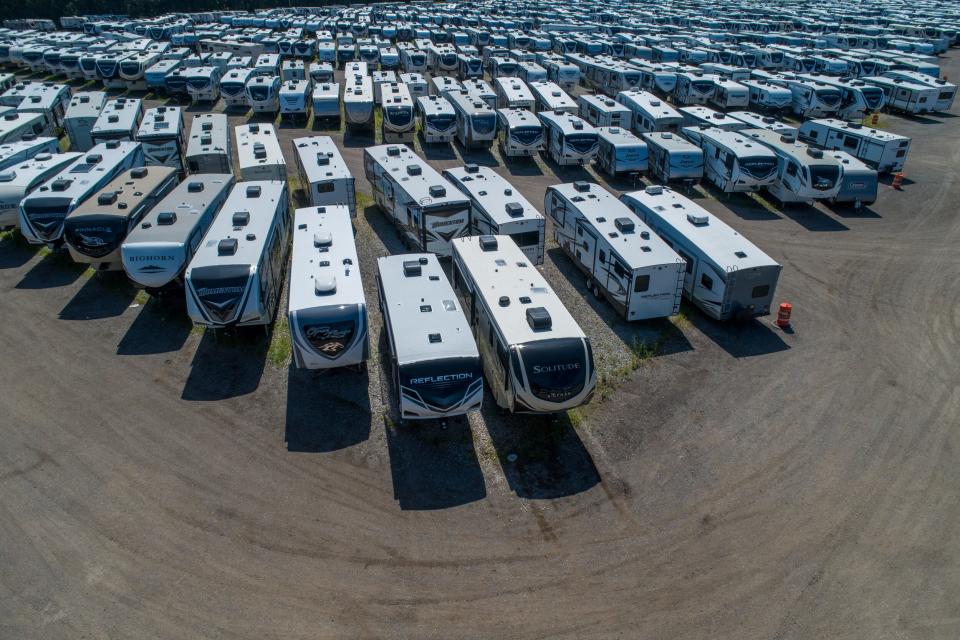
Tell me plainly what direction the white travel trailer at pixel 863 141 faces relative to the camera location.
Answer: facing away from the viewer and to the left of the viewer

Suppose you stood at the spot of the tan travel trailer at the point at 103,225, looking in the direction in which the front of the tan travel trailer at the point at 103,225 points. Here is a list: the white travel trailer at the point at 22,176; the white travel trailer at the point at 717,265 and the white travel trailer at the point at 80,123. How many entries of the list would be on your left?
1

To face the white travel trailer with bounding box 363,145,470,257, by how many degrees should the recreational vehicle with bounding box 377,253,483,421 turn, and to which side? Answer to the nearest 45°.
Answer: approximately 180°

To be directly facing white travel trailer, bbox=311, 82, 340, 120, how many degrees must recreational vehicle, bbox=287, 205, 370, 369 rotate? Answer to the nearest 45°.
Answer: approximately 180°

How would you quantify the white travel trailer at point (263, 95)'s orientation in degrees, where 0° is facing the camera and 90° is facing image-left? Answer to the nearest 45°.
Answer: approximately 0°

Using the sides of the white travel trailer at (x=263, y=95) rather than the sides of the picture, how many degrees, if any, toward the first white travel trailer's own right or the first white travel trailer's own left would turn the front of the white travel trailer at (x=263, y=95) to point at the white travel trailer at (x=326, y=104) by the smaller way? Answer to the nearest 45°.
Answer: approximately 45° to the first white travel trailer's own left

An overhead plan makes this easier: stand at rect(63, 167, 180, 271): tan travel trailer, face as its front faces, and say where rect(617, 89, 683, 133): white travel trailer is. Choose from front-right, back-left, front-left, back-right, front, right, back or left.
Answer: back-left
